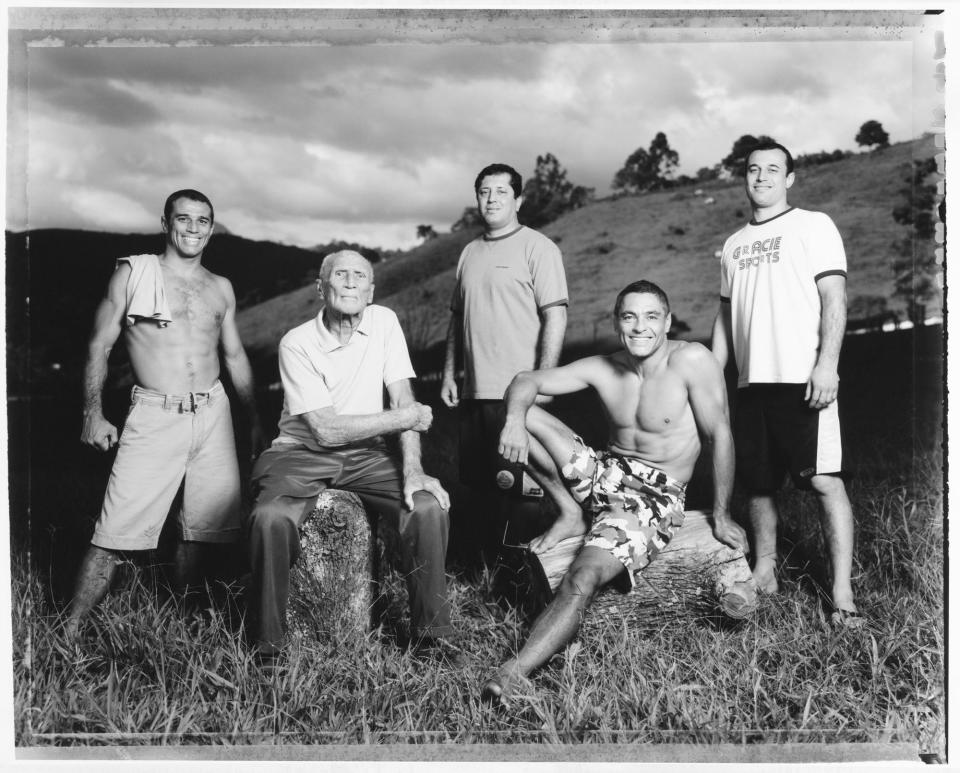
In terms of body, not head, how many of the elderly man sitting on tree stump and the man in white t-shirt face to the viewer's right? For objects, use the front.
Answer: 0

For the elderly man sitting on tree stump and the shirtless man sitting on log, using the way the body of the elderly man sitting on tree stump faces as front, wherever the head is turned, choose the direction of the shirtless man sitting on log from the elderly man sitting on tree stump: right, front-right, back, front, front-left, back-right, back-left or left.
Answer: left

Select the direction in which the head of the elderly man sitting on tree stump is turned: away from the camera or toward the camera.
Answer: toward the camera

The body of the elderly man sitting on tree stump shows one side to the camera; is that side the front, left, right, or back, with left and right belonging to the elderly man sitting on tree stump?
front

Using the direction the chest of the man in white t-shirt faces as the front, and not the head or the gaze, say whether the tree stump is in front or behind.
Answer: in front

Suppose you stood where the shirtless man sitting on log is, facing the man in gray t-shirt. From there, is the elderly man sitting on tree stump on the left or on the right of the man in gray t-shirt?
left

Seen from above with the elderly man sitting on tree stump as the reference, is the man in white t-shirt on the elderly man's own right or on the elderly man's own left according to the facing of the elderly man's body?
on the elderly man's own left

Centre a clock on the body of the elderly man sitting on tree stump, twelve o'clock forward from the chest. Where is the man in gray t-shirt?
The man in gray t-shirt is roughly at 8 o'clock from the elderly man sitting on tree stump.

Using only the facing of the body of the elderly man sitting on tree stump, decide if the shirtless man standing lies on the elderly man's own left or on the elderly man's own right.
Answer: on the elderly man's own right

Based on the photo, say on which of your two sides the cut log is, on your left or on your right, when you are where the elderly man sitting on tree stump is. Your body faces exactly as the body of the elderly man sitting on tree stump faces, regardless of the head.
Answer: on your left
